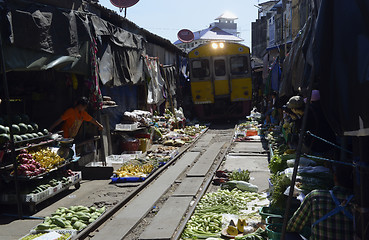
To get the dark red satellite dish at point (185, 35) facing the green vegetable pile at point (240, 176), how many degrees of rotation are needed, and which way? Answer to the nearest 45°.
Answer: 0° — it already faces it

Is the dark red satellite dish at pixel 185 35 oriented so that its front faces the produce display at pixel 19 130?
yes

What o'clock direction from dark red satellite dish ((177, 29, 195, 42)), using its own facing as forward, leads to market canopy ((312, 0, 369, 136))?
The market canopy is roughly at 12 o'clock from the dark red satellite dish.

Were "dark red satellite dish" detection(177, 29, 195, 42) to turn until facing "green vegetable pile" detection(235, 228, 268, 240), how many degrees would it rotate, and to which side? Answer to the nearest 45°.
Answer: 0° — it already faces it

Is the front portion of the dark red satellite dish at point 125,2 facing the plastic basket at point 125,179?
yes

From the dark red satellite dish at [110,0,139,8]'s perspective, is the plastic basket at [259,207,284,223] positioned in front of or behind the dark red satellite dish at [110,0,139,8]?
in front

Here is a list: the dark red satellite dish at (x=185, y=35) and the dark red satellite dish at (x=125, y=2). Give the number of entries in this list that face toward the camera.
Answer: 2

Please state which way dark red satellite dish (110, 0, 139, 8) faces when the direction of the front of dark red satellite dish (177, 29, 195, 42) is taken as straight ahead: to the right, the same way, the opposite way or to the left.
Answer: the same way

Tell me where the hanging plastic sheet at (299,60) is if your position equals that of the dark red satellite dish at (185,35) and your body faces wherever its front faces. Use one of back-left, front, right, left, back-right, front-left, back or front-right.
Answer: front

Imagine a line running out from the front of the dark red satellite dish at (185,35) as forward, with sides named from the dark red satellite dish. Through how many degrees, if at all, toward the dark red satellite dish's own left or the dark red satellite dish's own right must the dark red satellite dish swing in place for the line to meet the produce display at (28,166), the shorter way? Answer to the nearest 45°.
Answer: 0° — it already faces it

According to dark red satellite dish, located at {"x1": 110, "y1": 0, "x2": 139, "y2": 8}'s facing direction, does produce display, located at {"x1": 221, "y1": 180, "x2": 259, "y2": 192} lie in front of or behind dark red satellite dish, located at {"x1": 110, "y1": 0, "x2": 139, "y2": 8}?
in front

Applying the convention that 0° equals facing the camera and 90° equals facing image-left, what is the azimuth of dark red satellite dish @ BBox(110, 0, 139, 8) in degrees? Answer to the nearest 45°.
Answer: approximately 0°

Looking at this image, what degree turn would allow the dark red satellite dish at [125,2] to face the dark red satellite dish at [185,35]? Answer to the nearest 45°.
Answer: approximately 180°
